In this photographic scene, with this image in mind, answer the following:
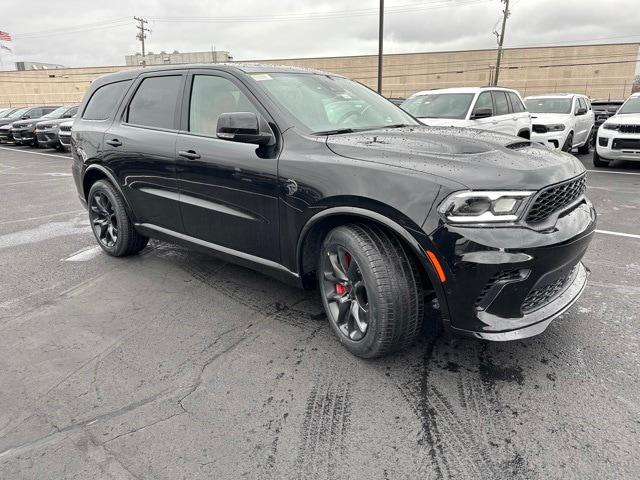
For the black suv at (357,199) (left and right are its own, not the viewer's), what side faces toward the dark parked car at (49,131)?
back

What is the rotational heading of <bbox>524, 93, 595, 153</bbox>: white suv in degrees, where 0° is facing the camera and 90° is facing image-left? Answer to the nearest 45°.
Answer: approximately 45°

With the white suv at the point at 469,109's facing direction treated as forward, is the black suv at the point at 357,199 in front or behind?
in front

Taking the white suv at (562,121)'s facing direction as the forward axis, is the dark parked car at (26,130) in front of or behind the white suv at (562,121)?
in front

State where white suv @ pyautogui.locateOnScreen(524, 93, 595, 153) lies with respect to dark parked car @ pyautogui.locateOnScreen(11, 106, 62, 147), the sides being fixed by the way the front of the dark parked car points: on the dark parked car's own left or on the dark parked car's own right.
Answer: on the dark parked car's own left

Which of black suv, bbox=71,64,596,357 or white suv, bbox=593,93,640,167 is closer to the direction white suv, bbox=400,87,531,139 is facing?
the black suv

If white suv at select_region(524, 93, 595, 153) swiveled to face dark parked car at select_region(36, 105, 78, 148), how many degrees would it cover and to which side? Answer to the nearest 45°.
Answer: approximately 45° to its right

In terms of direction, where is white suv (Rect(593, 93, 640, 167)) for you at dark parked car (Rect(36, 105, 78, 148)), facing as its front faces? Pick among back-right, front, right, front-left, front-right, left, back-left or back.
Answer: left

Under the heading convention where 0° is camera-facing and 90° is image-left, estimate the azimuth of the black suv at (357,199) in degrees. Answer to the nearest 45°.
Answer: approximately 315°

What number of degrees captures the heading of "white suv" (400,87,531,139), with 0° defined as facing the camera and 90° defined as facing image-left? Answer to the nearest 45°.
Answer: approximately 45°

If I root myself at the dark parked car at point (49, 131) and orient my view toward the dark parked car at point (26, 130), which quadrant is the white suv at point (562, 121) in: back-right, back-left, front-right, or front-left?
back-right

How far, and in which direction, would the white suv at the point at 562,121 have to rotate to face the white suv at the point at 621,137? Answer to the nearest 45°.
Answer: approximately 90° to its left
